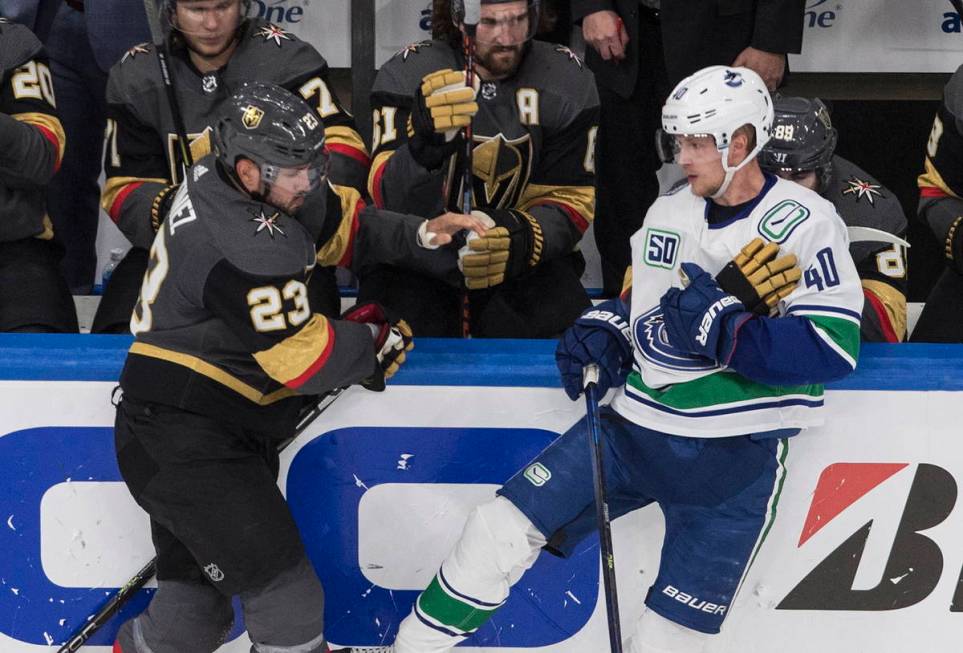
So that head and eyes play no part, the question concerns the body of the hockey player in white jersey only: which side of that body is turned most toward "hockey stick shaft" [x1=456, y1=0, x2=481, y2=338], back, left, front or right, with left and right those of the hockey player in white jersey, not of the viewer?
right

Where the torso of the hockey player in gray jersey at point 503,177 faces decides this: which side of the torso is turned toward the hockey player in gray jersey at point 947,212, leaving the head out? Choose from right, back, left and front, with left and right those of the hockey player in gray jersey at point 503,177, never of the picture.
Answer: left

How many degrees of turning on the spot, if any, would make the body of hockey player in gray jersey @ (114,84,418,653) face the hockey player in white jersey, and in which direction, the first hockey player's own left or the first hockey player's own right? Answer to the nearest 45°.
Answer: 0° — they already face them

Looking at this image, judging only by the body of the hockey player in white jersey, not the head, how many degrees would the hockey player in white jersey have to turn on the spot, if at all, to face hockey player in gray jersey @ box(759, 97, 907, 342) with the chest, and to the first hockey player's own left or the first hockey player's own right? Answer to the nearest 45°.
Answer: approximately 180°

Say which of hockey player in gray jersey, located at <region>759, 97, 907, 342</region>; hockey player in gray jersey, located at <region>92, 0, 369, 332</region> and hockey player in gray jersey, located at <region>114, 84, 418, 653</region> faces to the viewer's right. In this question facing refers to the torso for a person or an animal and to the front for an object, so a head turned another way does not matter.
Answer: hockey player in gray jersey, located at <region>114, 84, 418, 653</region>

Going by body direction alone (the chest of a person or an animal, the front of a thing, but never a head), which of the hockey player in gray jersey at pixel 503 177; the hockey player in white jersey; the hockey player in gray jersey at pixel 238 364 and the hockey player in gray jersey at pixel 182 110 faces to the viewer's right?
the hockey player in gray jersey at pixel 238 364

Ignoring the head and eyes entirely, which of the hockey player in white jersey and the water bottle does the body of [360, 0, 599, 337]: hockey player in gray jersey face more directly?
the hockey player in white jersey

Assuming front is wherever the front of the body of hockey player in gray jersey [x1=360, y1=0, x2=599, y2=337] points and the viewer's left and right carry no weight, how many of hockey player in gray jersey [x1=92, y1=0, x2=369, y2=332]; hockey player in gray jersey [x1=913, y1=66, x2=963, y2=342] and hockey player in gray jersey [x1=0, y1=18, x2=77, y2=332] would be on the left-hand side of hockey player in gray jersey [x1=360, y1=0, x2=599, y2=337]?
1

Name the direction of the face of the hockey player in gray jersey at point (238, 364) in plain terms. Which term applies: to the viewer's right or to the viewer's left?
to the viewer's right

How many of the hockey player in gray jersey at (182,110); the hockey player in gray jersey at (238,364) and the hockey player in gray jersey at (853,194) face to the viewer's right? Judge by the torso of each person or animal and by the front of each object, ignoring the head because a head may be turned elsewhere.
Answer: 1

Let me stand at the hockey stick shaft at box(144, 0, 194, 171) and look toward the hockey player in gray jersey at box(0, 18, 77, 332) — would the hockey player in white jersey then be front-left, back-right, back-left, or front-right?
back-left

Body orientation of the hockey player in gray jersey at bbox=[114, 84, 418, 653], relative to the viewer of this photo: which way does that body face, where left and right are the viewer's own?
facing to the right of the viewer

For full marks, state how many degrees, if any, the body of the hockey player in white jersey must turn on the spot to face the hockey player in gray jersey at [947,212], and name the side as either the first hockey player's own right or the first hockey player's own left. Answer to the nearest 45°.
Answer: approximately 180°
